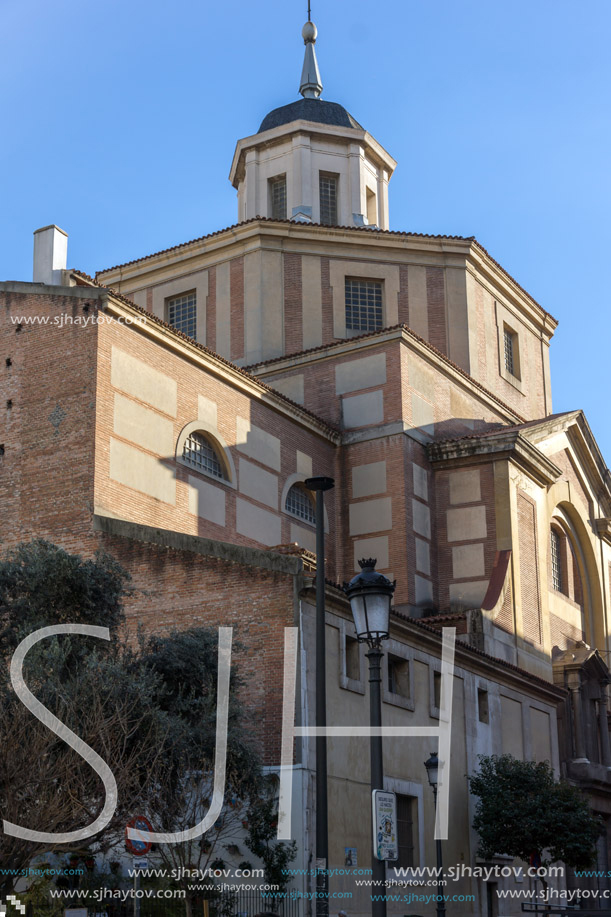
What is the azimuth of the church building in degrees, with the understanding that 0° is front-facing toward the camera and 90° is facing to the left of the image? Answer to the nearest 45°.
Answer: approximately 315°
